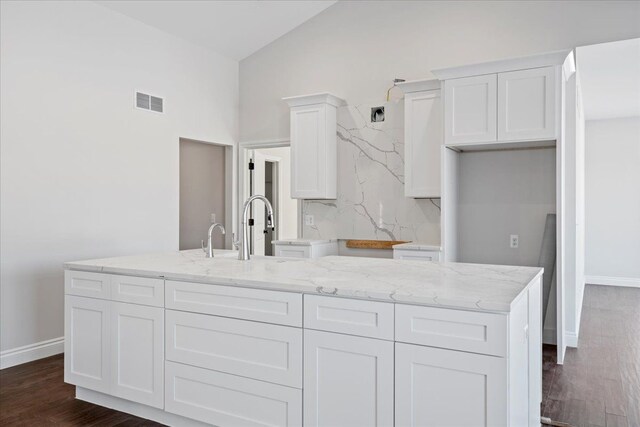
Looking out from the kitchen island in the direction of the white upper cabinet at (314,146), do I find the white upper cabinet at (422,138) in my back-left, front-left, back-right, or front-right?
front-right

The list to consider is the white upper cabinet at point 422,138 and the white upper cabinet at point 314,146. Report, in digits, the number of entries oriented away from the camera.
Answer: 0

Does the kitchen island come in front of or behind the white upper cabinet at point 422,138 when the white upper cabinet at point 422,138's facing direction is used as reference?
in front

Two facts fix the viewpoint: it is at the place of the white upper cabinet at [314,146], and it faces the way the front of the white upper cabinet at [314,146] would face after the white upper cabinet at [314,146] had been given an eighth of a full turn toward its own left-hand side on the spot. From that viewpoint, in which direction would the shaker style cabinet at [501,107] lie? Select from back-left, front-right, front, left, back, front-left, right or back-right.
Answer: front-left

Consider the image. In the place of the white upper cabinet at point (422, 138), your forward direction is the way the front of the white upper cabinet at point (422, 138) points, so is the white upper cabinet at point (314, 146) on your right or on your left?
on your right

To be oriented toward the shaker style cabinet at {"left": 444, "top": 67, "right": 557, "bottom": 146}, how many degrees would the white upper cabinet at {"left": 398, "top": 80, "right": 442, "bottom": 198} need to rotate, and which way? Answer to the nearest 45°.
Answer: approximately 45° to its left

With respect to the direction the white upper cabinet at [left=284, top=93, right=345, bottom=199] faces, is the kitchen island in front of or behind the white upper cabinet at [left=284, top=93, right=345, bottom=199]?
in front

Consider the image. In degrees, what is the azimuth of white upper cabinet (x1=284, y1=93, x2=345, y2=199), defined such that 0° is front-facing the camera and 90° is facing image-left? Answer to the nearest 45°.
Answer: approximately 45°

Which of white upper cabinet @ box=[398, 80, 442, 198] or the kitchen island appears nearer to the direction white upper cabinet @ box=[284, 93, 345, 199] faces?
the kitchen island

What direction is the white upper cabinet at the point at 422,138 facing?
toward the camera
